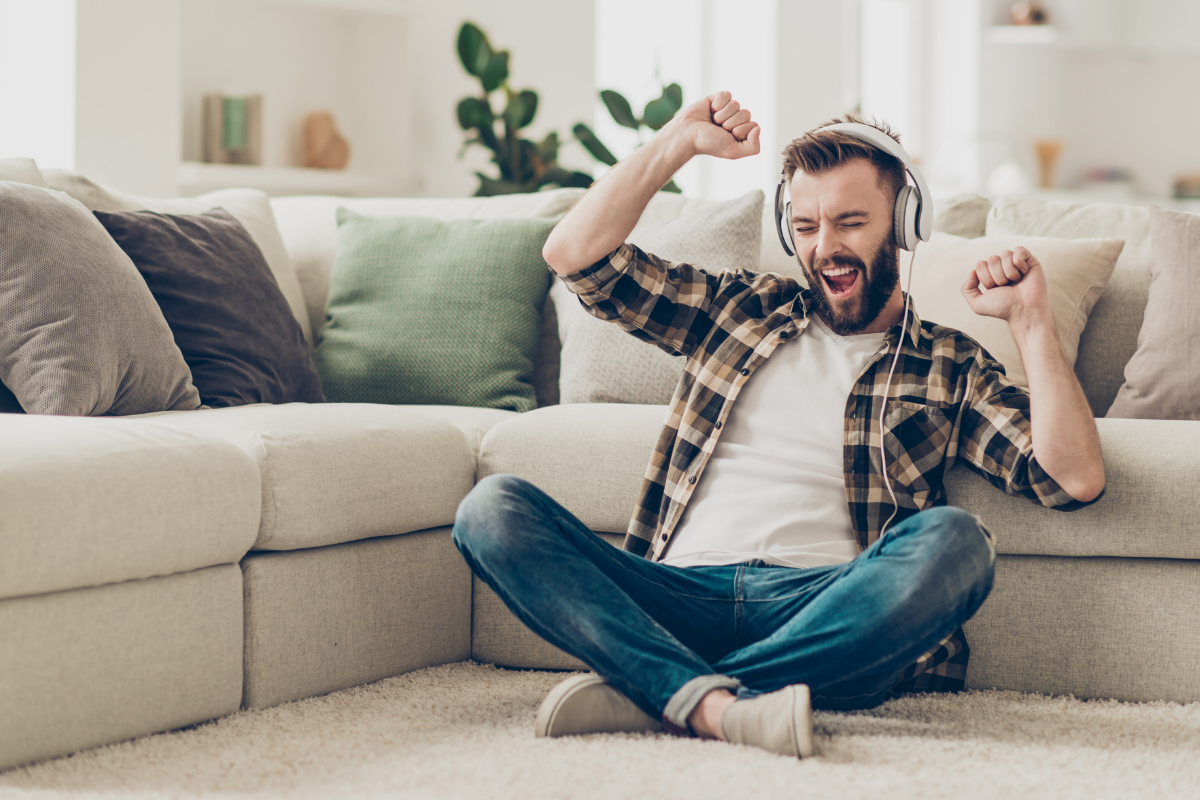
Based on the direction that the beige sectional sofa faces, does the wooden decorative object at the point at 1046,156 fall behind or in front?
behind

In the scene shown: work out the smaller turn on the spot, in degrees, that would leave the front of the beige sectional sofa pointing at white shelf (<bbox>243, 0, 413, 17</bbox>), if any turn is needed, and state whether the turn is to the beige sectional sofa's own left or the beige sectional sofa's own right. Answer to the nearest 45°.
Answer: approximately 180°

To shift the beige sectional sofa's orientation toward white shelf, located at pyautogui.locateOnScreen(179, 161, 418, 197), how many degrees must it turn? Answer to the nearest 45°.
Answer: approximately 180°

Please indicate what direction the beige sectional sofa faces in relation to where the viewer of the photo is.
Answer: facing the viewer

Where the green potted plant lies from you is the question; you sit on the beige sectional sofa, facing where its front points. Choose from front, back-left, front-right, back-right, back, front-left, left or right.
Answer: back
